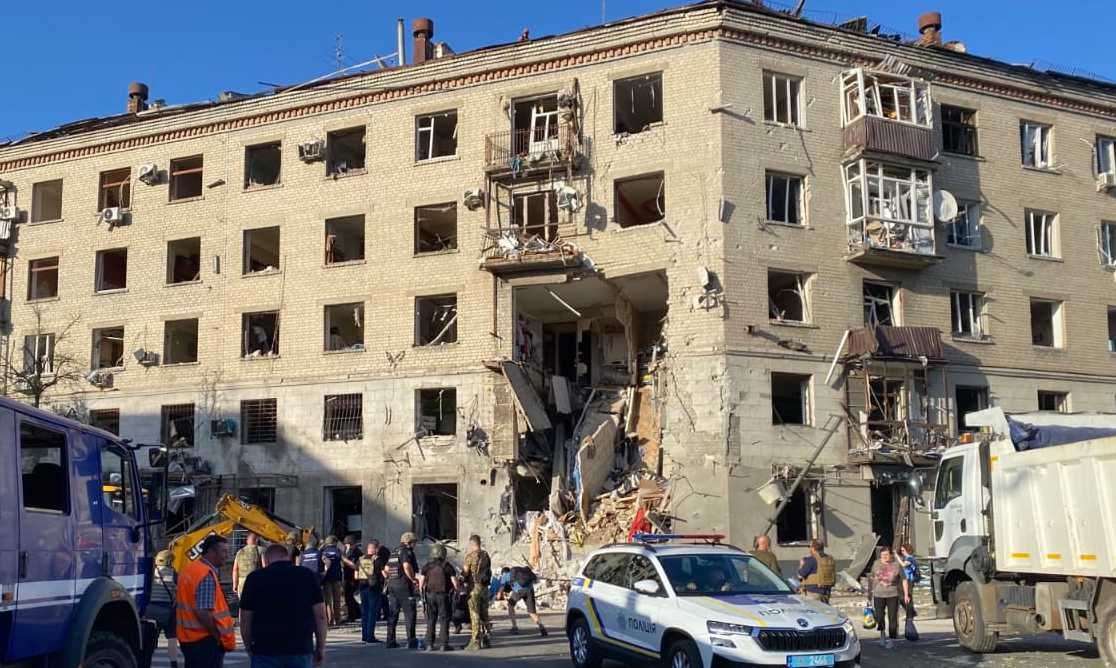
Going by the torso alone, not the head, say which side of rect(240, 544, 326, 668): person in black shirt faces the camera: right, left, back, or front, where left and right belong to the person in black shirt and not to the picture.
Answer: back

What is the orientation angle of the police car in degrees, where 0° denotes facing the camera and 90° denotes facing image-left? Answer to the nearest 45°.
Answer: approximately 315°

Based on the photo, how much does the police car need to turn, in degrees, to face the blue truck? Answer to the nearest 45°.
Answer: approximately 90° to its right

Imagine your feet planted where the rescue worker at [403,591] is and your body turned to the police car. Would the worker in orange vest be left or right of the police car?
right

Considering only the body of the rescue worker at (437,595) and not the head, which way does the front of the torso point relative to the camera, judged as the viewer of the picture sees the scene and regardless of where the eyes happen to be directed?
away from the camera

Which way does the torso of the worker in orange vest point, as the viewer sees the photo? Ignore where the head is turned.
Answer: to the viewer's right

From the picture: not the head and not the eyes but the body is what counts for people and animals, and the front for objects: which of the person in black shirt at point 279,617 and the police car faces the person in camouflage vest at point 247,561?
the person in black shirt

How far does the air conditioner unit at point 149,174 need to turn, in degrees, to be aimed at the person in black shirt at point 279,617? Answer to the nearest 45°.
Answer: approximately 45° to its left

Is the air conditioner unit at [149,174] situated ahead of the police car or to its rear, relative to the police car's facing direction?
to the rear

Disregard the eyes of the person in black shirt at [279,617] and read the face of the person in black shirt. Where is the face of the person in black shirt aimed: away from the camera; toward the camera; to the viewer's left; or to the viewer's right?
away from the camera
